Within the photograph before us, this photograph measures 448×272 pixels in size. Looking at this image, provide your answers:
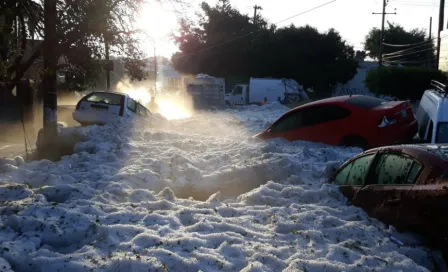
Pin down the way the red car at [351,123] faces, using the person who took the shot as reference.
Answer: facing away from the viewer and to the left of the viewer

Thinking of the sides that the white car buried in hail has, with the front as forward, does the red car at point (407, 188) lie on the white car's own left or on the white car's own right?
on the white car's own right

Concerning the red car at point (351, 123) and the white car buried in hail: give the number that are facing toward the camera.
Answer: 0

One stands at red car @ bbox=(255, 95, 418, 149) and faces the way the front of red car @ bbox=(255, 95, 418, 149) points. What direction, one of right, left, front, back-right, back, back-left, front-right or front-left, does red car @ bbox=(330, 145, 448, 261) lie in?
back-left

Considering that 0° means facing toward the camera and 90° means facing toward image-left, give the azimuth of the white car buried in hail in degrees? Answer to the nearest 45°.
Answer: approximately 225°

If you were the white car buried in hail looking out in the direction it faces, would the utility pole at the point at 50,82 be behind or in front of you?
behind

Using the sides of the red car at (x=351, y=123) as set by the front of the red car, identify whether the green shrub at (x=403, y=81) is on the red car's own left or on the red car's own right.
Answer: on the red car's own right

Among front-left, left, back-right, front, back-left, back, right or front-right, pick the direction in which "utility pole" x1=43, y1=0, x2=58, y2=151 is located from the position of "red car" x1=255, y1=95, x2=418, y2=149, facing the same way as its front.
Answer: front-left
